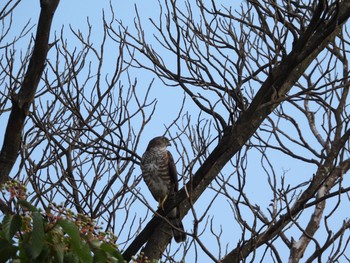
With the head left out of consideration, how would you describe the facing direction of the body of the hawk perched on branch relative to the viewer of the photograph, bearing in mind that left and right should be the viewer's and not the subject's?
facing the viewer and to the left of the viewer
